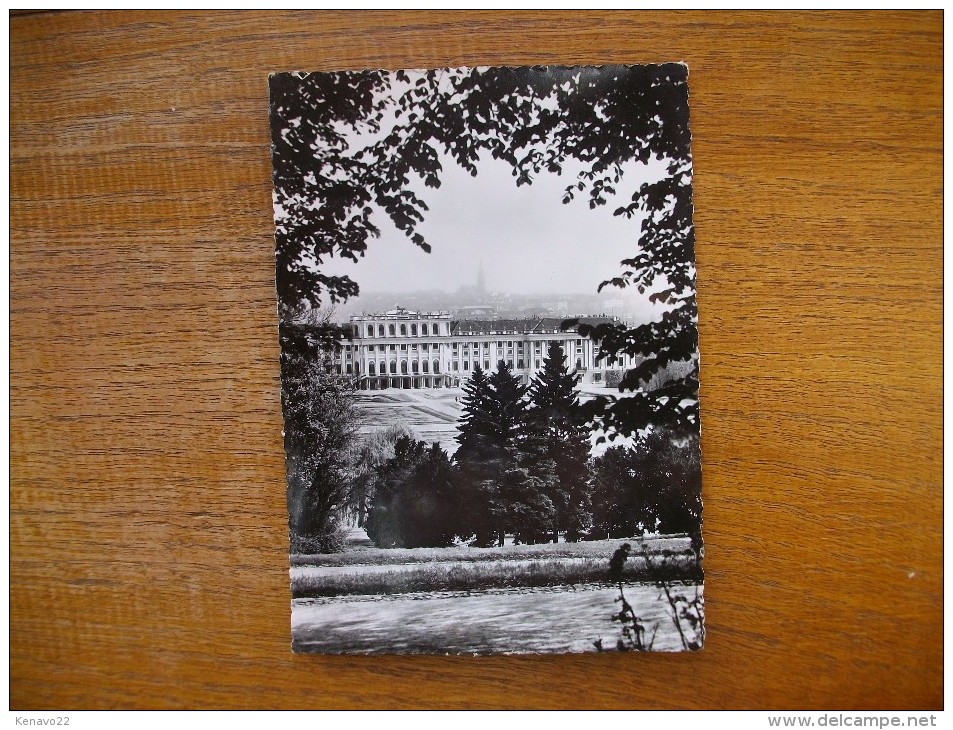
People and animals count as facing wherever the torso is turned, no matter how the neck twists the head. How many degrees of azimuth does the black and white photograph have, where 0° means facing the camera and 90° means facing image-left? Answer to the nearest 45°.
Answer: approximately 0°
